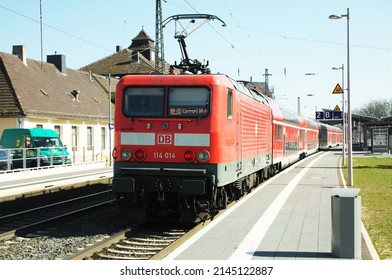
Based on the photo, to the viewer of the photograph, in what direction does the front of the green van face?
facing the viewer and to the right of the viewer

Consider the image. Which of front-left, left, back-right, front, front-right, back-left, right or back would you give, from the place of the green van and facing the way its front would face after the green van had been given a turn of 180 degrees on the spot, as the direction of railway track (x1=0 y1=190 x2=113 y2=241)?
back-left
